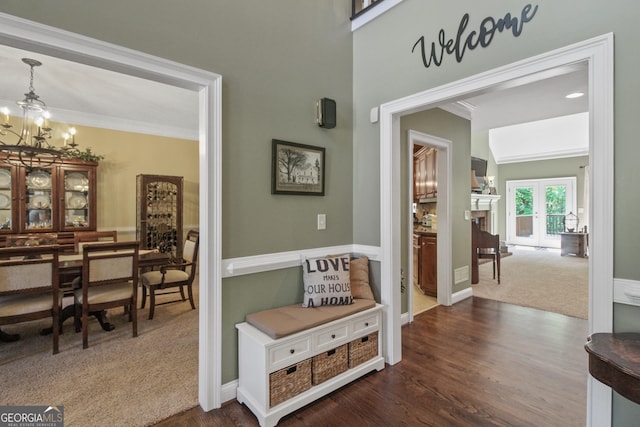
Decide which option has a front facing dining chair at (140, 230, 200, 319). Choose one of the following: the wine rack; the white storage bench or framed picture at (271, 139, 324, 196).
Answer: the wine rack

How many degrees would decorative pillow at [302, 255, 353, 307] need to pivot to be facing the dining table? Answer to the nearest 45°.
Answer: approximately 90° to its right

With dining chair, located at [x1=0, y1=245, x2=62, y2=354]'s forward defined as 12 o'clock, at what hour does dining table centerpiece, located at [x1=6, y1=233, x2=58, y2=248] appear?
dining table centerpiece, located at [x1=6, y1=233, x2=58, y2=248] is roughly at 12 o'clock from dining chair, located at [x1=0, y1=245, x2=62, y2=354].

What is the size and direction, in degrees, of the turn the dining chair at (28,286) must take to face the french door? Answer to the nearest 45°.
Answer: approximately 90° to its right

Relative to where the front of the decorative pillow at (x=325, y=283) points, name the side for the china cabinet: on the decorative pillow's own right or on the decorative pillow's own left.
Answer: on the decorative pillow's own right

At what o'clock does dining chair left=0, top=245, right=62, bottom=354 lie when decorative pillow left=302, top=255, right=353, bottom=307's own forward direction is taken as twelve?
The dining chair is roughly at 3 o'clock from the decorative pillow.

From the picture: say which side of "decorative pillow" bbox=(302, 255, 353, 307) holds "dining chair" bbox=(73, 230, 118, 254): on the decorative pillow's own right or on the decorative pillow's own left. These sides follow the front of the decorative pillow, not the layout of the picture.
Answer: on the decorative pillow's own right

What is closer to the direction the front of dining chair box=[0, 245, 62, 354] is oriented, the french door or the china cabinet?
the china cabinet

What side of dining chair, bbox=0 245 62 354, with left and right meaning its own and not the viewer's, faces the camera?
back
